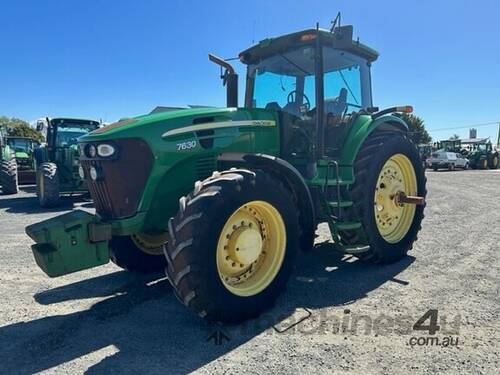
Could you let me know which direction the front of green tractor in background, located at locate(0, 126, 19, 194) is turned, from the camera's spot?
facing the viewer and to the right of the viewer

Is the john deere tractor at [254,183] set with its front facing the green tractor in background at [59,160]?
no

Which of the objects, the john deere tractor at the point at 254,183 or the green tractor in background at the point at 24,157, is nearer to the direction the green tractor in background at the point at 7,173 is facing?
the john deere tractor

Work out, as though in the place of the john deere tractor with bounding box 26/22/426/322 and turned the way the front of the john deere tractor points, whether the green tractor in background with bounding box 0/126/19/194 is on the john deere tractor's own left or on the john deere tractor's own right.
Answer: on the john deere tractor's own right

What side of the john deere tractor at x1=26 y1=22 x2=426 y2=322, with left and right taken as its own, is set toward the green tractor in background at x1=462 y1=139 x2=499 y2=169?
back

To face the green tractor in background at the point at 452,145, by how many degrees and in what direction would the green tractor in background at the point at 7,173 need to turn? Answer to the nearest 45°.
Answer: approximately 45° to its left

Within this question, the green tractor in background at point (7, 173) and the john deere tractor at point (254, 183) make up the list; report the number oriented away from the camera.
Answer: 0

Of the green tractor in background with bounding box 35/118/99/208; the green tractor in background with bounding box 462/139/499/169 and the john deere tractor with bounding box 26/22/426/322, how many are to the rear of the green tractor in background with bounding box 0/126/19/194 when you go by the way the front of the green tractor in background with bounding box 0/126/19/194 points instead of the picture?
0

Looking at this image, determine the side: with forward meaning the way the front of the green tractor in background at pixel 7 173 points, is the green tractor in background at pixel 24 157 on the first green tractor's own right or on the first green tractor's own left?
on the first green tractor's own left

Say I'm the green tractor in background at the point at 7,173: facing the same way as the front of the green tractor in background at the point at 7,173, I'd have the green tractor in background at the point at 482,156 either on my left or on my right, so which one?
on my left

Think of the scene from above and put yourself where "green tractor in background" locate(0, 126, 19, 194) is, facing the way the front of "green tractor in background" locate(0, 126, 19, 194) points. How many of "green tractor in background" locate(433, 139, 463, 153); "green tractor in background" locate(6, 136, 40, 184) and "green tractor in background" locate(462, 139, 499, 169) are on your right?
0

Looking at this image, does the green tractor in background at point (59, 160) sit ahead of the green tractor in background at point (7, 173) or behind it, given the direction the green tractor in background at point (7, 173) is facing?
ahead

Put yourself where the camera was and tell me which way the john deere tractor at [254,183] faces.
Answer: facing the viewer and to the left of the viewer
